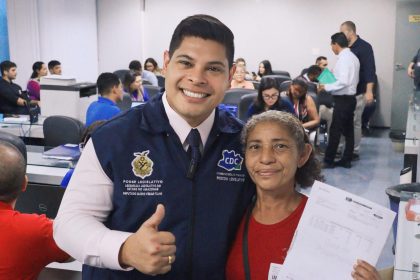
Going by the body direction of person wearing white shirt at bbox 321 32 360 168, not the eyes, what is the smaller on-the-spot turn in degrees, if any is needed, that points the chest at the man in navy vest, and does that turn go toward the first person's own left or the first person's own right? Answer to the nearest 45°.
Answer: approximately 90° to the first person's own left

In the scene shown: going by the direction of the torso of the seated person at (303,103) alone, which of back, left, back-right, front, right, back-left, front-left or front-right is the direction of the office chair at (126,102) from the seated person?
front-right

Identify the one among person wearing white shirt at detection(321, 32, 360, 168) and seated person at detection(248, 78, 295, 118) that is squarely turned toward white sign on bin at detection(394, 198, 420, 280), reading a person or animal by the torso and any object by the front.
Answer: the seated person

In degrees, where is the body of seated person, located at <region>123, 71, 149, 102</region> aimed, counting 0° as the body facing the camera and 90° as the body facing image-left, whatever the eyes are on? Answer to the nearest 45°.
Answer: approximately 315°

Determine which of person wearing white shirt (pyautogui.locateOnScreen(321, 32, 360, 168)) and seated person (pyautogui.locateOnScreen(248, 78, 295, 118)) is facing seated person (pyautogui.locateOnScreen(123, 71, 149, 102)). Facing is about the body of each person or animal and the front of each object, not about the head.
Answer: the person wearing white shirt

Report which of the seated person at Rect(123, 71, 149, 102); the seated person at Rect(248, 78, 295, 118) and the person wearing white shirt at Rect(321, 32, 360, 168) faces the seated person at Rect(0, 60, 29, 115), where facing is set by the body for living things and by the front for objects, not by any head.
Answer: the person wearing white shirt

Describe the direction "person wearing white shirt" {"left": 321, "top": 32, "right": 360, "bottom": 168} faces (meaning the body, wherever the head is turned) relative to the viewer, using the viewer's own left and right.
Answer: facing to the left of the viewer

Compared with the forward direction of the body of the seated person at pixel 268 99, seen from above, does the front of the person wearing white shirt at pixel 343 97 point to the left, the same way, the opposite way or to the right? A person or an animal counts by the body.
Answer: to the right

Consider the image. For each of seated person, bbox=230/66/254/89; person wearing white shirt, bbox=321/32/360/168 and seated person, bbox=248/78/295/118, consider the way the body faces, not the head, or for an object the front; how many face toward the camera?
2

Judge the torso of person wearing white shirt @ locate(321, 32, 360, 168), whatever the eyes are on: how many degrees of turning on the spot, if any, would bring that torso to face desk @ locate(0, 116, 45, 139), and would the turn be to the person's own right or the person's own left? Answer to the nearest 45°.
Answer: approximately 45° to the person's own left

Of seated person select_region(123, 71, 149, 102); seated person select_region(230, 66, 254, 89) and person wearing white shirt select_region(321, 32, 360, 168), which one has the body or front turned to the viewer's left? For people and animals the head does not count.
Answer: the person wearing white shirt

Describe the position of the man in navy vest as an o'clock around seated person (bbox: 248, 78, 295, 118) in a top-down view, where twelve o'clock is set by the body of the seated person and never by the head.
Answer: The man in navy vest is roughly at 12 o'clock from the seated person.
